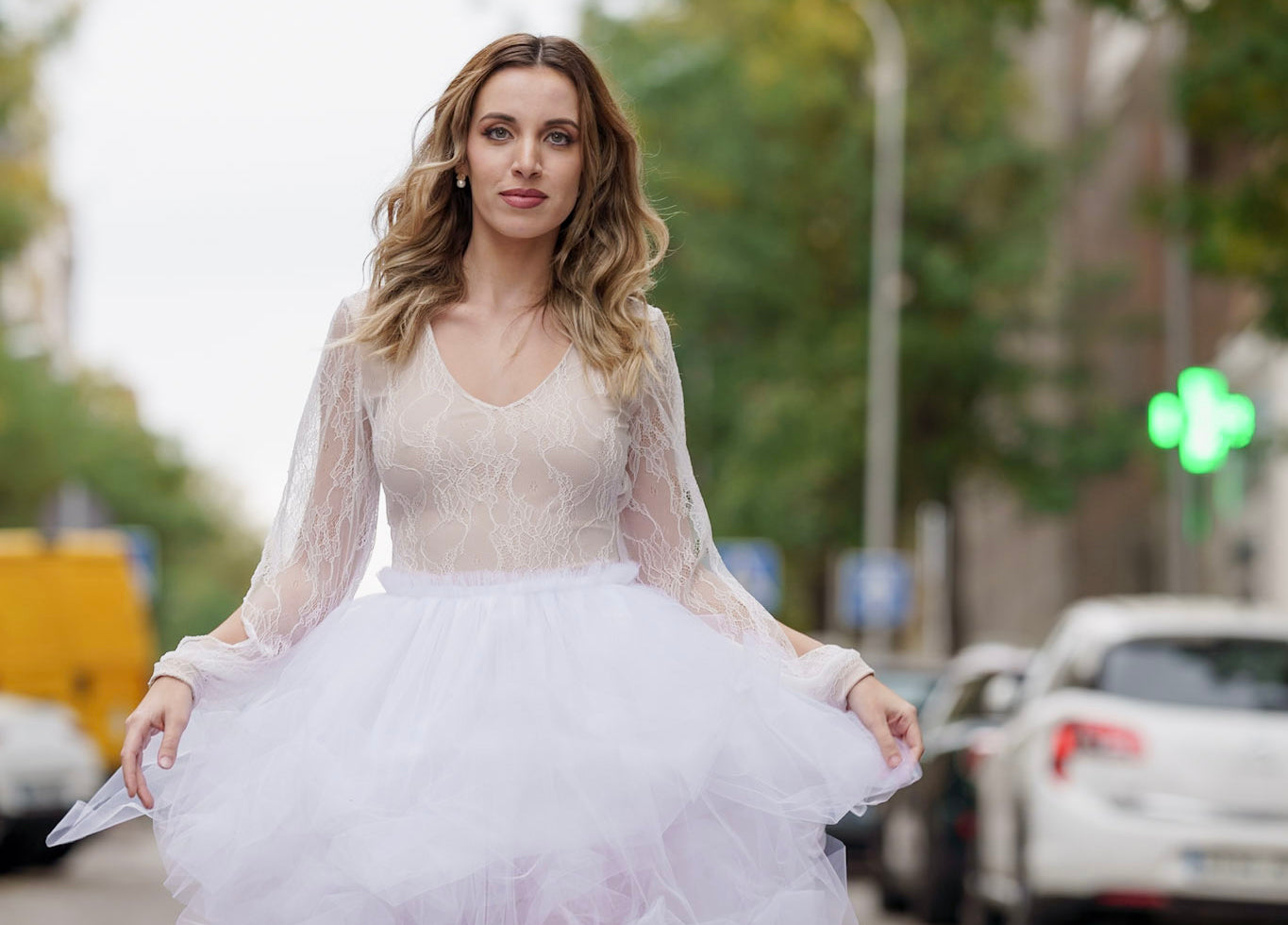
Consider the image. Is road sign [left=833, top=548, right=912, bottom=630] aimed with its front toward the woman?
yes

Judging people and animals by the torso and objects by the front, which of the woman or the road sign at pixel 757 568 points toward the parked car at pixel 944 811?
the road sign

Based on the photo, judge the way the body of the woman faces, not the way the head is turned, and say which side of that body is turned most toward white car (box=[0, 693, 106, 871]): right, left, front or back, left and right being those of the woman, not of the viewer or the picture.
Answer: back

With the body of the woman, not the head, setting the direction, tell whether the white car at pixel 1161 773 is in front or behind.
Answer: behind

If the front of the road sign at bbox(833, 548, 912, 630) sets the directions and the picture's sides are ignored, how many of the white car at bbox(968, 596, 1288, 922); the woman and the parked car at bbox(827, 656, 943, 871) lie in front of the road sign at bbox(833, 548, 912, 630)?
3

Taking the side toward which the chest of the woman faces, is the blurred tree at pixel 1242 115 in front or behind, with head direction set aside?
behind

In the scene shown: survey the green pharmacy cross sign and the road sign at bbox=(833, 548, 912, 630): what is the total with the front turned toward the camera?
2

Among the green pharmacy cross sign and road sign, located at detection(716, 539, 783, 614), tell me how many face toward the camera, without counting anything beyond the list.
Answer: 2
